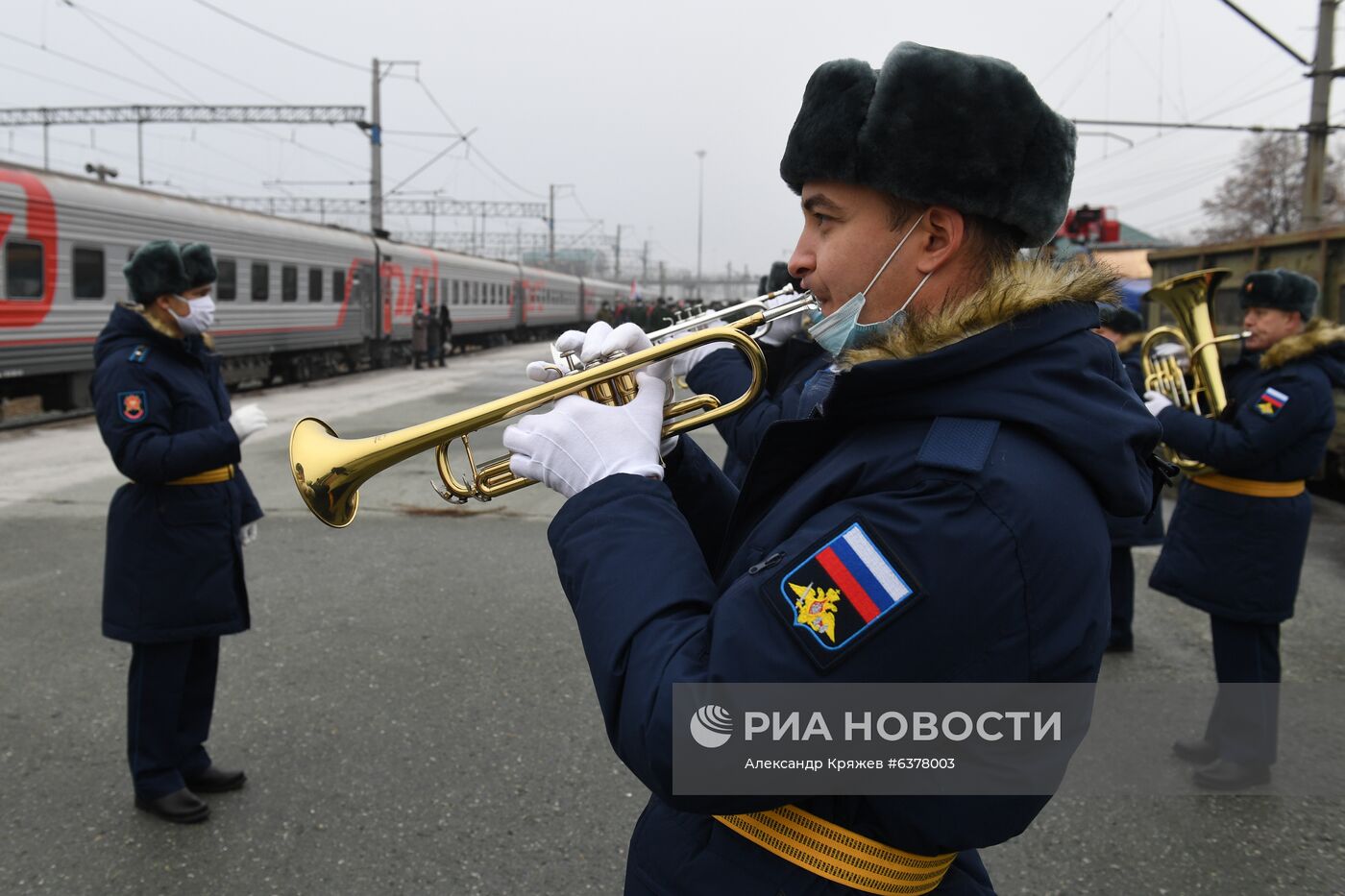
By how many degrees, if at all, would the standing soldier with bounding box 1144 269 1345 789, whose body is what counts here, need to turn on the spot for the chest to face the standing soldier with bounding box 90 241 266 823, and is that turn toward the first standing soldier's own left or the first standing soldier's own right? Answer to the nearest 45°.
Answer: approximately 45° to the first standing soldier's own left

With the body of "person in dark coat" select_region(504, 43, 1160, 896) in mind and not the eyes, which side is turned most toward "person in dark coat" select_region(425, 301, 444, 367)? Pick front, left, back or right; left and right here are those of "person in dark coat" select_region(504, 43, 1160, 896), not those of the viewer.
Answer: right

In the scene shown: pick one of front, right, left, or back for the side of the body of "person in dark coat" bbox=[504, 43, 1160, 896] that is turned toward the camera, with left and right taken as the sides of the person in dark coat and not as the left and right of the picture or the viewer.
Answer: left

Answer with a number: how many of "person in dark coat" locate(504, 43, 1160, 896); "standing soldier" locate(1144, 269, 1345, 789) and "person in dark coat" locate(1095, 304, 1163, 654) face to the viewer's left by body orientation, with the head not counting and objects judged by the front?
3

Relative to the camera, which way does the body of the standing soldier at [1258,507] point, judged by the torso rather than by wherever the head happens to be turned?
to the viewer's left

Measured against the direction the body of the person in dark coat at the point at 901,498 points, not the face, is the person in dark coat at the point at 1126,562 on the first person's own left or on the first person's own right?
on the first person's own right

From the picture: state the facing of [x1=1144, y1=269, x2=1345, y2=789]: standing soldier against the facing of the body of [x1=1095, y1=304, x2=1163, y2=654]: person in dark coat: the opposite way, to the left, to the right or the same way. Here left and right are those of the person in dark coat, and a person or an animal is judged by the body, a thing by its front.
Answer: the same way

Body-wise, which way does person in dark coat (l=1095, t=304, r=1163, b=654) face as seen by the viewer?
to the viewer's left

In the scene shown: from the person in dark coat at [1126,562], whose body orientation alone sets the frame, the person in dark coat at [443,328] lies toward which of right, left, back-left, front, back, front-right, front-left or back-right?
front-right

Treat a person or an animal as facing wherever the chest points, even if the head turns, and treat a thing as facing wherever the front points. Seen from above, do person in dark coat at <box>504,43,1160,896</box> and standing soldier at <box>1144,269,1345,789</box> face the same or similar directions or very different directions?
same or similar directions

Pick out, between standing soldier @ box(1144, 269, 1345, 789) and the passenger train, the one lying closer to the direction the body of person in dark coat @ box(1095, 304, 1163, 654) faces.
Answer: the passenger train

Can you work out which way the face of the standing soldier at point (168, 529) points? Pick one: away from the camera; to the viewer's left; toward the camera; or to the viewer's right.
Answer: to the viewer's right

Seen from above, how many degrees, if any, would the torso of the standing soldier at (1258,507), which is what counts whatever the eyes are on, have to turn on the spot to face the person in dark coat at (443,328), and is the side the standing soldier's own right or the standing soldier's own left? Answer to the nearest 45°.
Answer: approximately 45° to the standing soldier's own right

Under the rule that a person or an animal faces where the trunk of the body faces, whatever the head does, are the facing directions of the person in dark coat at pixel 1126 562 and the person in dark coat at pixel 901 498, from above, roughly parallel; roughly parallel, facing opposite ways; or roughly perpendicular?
roughly parallel
